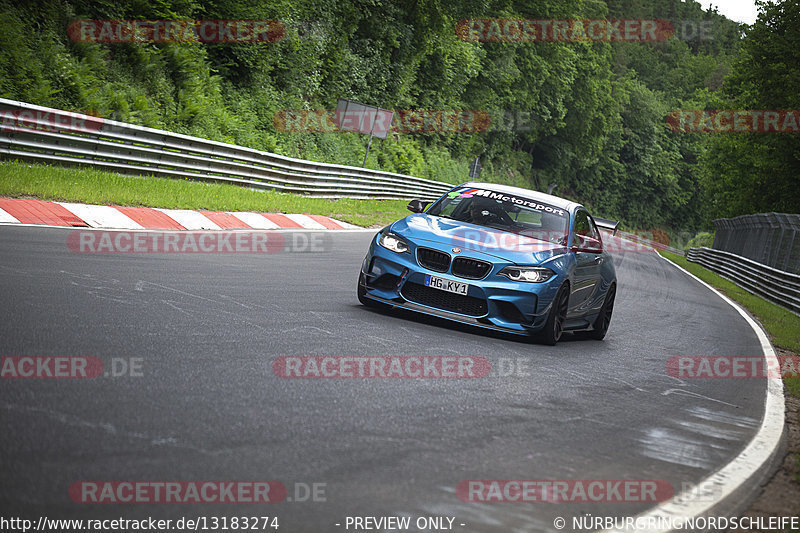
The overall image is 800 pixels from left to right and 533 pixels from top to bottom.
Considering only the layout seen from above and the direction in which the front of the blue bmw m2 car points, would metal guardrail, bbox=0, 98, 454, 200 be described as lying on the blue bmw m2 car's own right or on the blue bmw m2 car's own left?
on the blue bmw m2 car's own right

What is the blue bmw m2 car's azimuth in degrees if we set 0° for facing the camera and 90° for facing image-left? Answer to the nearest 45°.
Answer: approximately 45°

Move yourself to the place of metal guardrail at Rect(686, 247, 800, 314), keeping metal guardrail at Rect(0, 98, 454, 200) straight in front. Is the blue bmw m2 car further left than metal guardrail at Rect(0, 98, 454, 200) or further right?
left

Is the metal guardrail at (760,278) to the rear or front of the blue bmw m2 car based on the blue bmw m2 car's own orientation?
to the rear
